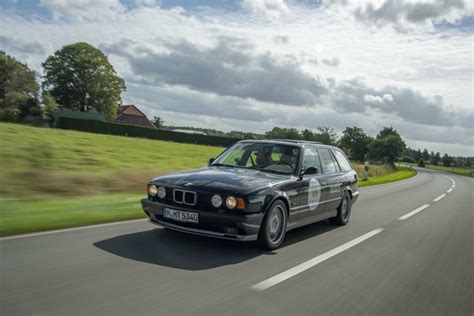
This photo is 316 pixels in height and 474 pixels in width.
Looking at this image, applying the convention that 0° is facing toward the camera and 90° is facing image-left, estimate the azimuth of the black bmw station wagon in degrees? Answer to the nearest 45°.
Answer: approximately 45°

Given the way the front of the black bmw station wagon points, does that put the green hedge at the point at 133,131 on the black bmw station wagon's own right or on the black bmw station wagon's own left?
on the black bmw station wagon's own right
